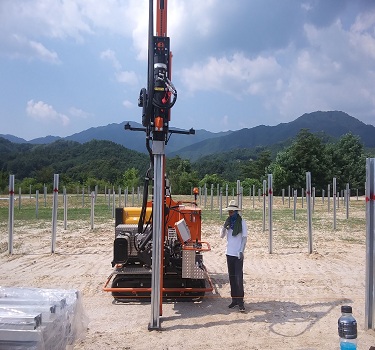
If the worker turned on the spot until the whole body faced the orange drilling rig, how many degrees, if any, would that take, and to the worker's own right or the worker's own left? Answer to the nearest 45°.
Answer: approximately 45° to the worker's own right

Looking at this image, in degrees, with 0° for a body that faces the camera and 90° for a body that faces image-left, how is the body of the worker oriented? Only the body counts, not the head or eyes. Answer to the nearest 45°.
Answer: approximately 45°

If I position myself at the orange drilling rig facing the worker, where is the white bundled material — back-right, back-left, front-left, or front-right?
back-right
